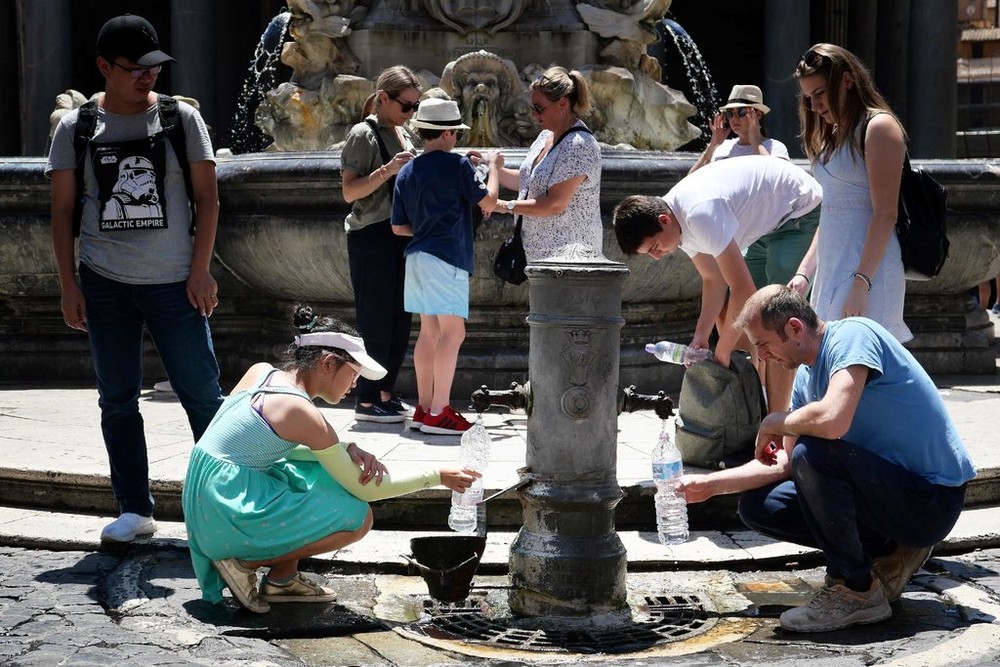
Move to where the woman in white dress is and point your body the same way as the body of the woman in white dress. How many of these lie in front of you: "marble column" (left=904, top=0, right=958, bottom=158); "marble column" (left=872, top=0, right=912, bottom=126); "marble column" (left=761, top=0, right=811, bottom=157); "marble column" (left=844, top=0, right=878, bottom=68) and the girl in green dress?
1

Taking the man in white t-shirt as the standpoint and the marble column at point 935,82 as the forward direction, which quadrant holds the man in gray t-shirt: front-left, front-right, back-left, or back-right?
back-left

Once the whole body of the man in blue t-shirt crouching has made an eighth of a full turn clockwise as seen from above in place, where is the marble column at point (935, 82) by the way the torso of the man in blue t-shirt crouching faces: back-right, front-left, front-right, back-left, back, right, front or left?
front-right

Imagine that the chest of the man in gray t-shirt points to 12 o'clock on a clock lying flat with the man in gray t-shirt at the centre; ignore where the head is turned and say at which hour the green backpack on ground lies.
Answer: The green backpack on ground is roughly at 9 o'clock from the man in gray t-shirt.

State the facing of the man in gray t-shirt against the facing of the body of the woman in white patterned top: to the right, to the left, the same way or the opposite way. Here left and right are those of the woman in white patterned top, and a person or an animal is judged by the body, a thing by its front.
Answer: to the left

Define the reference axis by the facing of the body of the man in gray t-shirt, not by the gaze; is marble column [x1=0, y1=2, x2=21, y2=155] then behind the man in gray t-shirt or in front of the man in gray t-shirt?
behind

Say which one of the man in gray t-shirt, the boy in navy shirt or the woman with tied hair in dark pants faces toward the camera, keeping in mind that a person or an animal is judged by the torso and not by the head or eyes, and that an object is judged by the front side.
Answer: the man in gray t-shirt

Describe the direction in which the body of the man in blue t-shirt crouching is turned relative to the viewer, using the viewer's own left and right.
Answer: facing to the left of the viewer

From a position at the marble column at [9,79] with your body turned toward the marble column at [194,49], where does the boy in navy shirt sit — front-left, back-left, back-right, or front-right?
front-right

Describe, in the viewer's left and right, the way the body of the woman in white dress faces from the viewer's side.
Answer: facing the viewer and to the left of the viewer

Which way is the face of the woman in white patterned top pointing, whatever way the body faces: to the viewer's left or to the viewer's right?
to the viewer's left

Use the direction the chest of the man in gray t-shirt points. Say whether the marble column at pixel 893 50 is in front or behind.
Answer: behind

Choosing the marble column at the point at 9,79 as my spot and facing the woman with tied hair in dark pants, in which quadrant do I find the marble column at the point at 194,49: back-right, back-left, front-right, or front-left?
front-left

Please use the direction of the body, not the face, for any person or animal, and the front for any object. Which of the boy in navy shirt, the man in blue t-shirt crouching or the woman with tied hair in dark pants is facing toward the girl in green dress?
the man in blue t-shirt crouching

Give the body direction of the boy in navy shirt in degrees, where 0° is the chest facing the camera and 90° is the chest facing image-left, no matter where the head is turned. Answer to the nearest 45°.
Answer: approximately 225°
